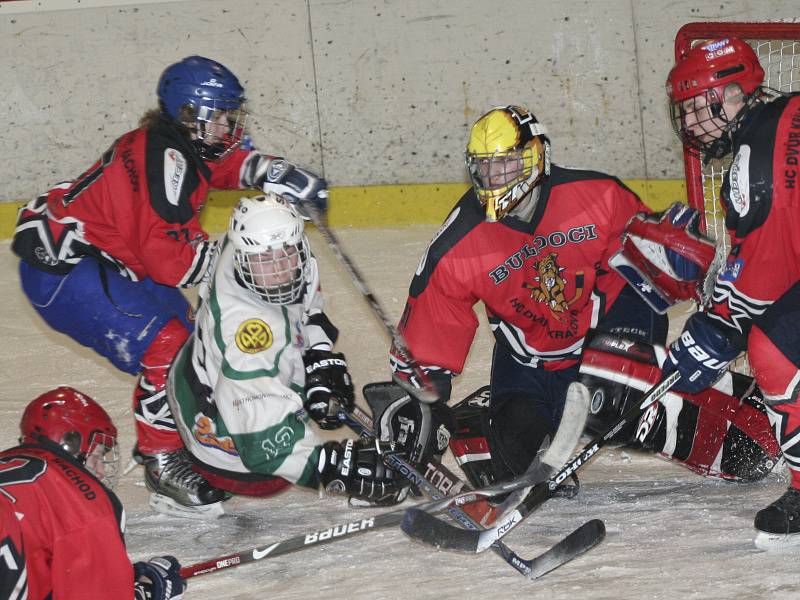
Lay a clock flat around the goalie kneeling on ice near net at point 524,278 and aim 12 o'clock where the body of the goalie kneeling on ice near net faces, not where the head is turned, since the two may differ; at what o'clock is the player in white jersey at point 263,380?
The player in white jersey is roughly at 2 o'clock from the goalie kneeling on ice near net.

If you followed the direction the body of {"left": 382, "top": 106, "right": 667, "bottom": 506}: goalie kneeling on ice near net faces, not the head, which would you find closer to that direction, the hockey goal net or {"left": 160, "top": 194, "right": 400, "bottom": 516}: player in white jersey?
the player in white jersey

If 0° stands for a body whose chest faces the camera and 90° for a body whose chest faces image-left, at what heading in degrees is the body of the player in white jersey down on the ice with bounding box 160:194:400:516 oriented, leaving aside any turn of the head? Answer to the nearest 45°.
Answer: approximately 315°

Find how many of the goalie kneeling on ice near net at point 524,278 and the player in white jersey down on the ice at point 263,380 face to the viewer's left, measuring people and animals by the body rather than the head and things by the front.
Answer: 0

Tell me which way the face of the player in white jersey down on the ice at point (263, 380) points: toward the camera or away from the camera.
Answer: toward the camera

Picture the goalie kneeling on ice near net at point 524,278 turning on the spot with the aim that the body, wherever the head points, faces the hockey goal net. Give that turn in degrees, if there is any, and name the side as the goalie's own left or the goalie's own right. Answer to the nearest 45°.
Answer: approximately 135° to the goalie's own left

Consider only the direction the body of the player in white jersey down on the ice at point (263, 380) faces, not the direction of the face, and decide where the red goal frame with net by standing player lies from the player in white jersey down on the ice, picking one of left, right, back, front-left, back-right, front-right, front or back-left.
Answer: left

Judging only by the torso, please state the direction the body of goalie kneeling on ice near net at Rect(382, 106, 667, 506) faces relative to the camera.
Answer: toward the camera
